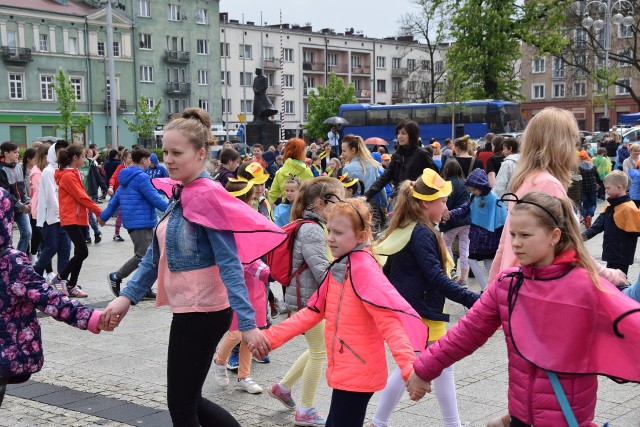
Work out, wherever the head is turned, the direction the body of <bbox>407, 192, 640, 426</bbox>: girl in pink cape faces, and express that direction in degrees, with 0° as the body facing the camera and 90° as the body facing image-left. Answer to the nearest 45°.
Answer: approximately 45°

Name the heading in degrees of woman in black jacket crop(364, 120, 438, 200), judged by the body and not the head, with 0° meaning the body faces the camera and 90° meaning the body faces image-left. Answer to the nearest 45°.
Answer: approximately 45°

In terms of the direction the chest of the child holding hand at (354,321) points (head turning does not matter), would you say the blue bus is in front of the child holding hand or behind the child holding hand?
behind

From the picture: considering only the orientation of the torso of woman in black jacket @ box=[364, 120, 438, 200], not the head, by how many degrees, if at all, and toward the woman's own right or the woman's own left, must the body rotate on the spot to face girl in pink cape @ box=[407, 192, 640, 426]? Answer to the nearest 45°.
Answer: approximately 45° to the woman's own left

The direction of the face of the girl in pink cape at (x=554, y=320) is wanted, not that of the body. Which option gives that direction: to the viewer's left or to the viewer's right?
to the viewer's left

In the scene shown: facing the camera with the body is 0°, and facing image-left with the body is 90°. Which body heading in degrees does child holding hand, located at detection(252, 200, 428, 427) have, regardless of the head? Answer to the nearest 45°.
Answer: approximately 45°

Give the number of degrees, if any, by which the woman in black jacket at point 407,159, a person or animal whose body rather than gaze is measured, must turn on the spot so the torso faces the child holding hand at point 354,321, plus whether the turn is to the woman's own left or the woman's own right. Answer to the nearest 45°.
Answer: approximately 45° to the woman's own left

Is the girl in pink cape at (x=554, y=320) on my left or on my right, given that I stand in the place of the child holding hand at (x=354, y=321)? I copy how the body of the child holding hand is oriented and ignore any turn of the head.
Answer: on my left

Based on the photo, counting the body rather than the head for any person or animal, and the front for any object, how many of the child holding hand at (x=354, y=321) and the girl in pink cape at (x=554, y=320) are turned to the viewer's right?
0
